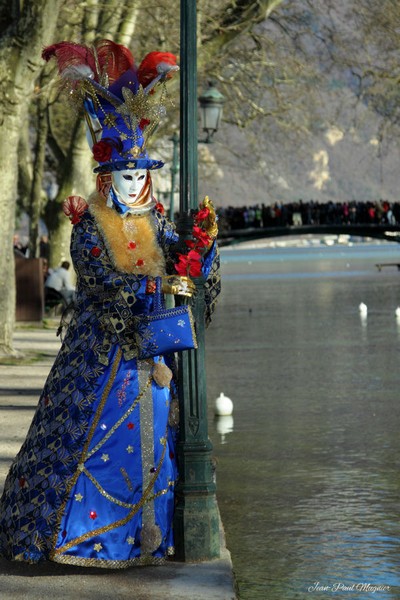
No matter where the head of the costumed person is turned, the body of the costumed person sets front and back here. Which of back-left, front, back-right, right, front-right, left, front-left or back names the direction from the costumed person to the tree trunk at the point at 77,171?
back-left

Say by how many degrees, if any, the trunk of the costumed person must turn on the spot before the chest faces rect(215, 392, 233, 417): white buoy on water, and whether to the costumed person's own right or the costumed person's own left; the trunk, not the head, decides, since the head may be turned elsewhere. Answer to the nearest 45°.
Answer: approximately 135° to the costumed person's own left

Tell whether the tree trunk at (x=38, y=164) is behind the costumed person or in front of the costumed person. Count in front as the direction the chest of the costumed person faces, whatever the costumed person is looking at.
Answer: behind

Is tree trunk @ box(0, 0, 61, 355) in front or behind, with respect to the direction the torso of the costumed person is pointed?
behind

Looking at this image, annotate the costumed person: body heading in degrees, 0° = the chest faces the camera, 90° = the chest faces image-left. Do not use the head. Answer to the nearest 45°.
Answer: approximately 315°
